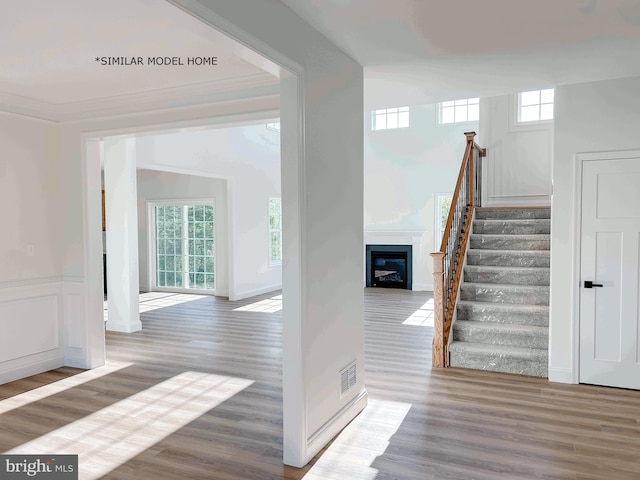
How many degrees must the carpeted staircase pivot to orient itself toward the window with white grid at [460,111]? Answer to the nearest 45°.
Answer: approximately 180°

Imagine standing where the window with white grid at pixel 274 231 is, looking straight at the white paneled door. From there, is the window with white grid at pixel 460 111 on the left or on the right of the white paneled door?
left

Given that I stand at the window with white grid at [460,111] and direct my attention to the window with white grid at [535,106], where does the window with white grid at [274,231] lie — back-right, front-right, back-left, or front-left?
back-right

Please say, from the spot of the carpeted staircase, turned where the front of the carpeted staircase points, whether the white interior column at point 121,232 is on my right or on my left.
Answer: on my right

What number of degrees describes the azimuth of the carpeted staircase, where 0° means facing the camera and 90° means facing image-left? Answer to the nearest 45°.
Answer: approximately 0°

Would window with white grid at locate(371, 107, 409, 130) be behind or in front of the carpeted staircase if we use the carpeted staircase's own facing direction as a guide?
behind

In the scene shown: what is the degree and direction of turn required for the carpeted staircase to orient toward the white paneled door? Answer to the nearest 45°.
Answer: approximately 45° to its left

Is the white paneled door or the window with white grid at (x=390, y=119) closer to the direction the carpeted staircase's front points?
the white paneled door
